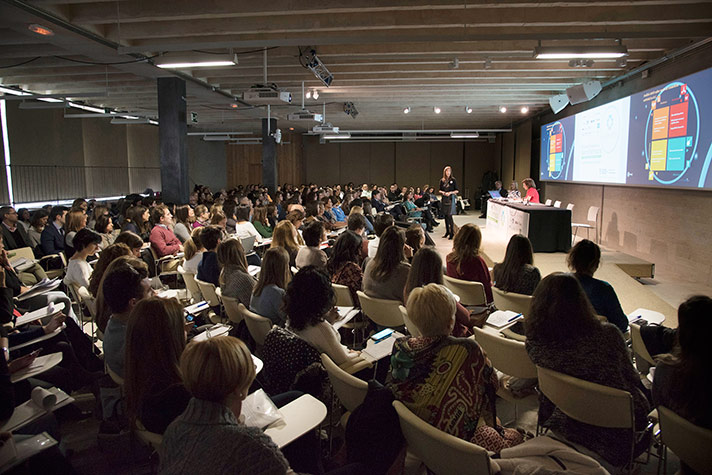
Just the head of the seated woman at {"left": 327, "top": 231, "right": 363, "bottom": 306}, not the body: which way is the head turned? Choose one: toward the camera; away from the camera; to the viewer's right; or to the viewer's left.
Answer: away from the camera

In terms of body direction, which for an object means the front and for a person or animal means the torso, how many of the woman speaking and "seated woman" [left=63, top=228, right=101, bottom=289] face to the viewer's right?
1

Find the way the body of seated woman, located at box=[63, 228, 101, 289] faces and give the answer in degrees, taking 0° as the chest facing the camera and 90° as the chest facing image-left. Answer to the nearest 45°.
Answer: approximately 270°

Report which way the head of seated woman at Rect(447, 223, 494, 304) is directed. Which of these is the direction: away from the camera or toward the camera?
away from the camera

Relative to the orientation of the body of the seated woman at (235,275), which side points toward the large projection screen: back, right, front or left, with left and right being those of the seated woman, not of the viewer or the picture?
front

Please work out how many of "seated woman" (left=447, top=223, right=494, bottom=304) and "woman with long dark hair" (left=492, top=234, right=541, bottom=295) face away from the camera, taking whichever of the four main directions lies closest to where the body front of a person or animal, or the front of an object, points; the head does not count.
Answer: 2

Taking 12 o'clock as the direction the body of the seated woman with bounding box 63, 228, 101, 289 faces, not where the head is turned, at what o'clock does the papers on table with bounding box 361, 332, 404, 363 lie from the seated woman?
The papers on table is roughly at 2 o'clock from the seated woman.

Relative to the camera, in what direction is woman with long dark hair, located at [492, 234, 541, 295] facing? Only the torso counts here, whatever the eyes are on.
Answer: away from the camera

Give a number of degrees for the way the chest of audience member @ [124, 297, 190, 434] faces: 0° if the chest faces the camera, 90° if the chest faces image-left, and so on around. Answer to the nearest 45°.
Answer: approximately 225°

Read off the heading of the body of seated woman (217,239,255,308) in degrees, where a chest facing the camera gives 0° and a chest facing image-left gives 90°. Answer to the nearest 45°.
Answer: approximately 225°

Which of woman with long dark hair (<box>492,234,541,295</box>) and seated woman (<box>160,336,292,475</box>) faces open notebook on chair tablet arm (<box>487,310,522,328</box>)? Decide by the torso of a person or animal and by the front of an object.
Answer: the seated woman

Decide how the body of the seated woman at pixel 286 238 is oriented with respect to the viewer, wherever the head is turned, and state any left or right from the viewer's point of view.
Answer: facing away from the viewer and to the right of the viewer

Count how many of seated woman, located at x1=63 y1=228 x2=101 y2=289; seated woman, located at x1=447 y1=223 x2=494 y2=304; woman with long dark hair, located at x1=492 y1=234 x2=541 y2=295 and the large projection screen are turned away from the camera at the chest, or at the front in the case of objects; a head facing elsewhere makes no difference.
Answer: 2

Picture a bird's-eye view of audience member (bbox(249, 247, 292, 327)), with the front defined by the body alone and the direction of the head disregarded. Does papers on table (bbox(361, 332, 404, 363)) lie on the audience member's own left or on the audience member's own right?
on the audience member's own right

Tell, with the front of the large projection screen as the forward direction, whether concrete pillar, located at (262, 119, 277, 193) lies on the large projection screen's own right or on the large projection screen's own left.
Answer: on the large projection screen's own right
